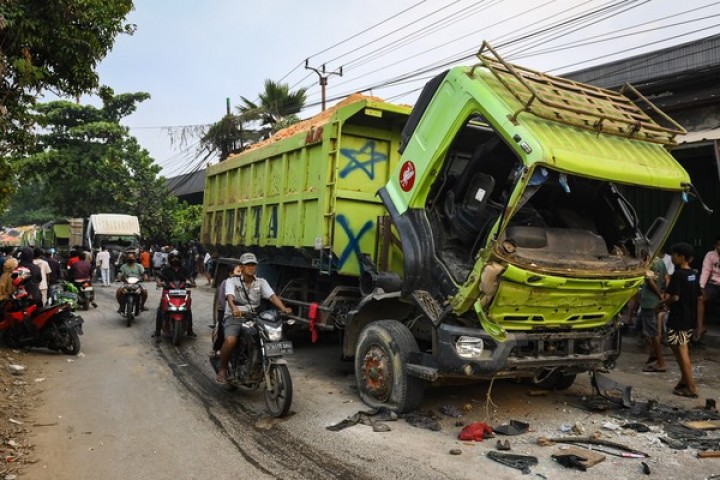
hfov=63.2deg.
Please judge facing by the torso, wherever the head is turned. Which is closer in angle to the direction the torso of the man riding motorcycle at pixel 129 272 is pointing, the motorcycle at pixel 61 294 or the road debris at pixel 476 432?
the road debris

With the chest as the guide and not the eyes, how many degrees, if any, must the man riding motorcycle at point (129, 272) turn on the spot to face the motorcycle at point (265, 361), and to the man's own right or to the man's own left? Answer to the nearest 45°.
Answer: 0° — they already face it

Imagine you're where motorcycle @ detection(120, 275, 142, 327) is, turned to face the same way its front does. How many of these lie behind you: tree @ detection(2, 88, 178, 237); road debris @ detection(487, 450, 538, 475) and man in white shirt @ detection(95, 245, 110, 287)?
2

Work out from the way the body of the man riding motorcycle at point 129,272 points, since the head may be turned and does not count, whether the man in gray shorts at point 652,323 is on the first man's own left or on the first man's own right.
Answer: on the first man's own left

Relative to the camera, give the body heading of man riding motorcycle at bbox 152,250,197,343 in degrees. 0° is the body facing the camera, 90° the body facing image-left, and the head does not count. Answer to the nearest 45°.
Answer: approximately 0°

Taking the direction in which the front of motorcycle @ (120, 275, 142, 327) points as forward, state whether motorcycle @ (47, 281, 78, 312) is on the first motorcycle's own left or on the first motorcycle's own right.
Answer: on the first motorcycle's own right

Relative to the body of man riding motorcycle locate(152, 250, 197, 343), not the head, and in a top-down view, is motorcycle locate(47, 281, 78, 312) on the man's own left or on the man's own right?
on the man's own right

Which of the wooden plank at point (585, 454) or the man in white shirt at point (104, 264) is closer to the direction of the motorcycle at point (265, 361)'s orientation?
the wooden plank

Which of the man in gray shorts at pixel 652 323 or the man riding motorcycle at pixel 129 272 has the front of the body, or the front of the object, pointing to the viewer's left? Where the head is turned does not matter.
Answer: the man in gray shorts

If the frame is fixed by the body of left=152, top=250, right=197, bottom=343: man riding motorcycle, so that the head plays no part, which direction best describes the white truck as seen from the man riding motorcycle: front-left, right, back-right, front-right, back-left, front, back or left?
back

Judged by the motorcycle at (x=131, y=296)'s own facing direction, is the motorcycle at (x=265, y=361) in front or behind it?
in front

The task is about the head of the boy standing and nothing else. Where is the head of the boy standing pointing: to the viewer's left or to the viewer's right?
to the viewer's left

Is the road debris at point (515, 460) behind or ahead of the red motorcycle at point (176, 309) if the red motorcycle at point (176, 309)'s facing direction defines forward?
ahead

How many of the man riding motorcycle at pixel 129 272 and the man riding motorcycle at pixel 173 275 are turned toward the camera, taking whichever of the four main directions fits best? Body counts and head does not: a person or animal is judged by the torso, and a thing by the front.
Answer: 2

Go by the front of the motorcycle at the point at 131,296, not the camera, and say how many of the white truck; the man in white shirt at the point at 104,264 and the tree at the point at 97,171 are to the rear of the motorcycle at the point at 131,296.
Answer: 3
